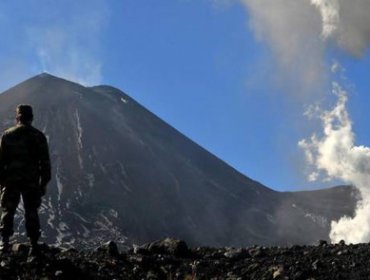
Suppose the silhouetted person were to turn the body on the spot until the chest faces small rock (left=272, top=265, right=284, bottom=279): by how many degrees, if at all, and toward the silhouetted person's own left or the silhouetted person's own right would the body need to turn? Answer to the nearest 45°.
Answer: approximately 135° to the silhouetted person's own right

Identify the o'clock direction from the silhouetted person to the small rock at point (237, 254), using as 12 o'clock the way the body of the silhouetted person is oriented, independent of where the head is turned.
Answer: The small rock is roughly at 3 o'clock from the silhouetted person.

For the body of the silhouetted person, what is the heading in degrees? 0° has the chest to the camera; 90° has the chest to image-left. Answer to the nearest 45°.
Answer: approximately 180°

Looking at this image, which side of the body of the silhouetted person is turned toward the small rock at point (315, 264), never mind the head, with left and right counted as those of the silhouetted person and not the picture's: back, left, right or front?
right

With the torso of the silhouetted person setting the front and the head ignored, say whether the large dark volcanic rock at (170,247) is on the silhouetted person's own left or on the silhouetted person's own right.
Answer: on the silhouetted person's own right
